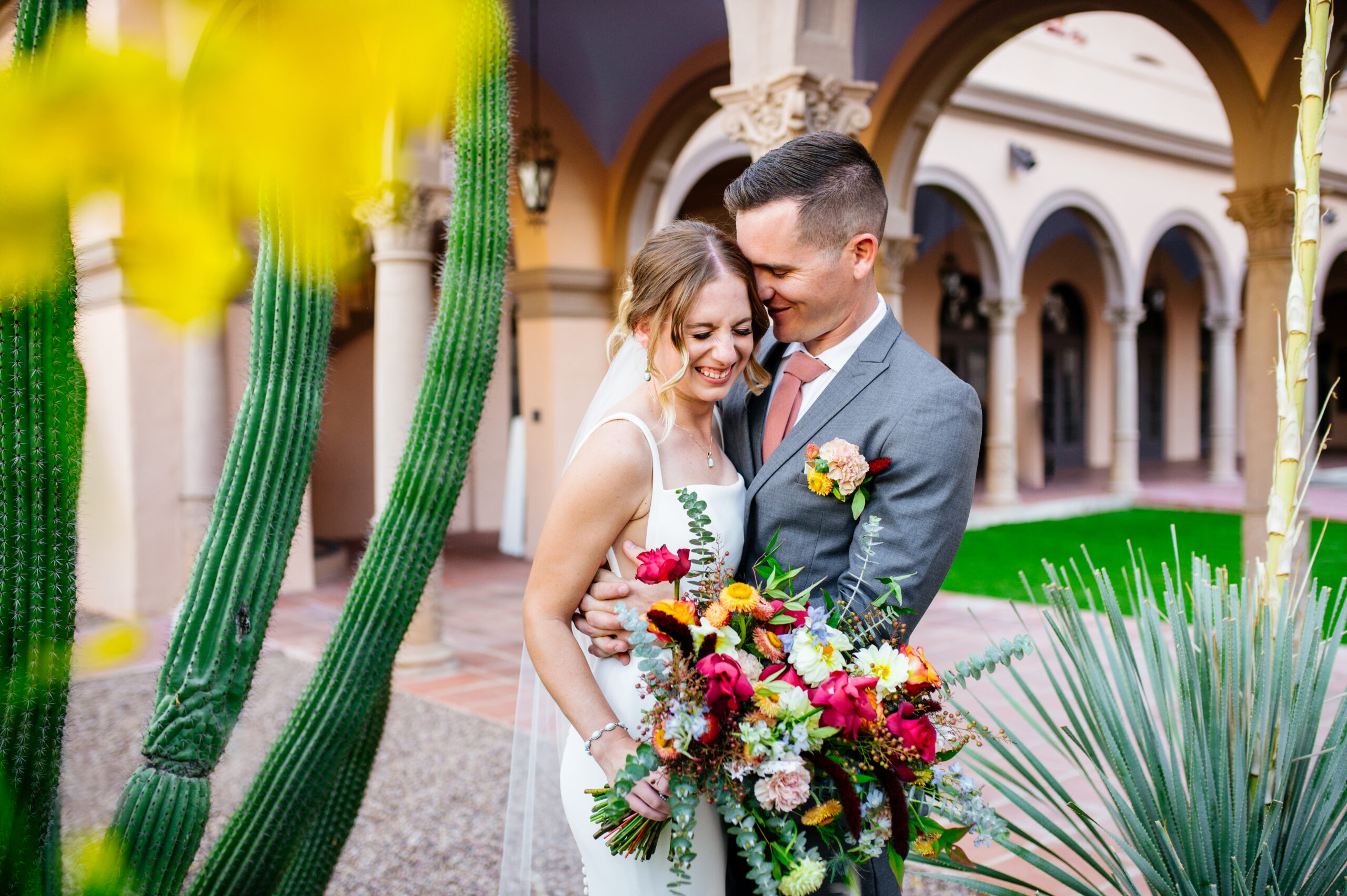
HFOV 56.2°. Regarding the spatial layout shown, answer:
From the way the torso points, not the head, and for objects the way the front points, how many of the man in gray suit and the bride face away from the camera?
0

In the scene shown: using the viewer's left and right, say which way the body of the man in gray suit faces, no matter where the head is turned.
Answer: facing the viewer and to the left of the viewer

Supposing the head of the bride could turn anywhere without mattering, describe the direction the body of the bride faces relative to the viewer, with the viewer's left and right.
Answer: facing the viewer and to the right of the viewer

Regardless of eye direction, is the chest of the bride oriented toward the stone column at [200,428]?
no

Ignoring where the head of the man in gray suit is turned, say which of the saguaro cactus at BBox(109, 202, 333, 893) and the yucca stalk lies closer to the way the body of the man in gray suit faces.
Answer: the saguaro cactus

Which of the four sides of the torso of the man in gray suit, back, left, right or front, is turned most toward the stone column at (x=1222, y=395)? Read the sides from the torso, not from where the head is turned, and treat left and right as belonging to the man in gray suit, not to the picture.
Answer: back

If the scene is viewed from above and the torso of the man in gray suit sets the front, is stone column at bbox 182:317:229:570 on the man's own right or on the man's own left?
on the man's own right

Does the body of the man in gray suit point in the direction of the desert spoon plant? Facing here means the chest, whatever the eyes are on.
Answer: no

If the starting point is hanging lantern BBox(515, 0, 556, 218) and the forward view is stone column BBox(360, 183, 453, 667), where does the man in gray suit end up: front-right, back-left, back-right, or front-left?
front-left

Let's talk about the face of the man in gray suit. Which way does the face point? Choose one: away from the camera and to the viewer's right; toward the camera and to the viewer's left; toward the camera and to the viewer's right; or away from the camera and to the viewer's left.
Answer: toward the camera and to the viewer's left

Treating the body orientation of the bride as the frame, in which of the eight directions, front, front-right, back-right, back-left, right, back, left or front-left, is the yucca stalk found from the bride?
front-left

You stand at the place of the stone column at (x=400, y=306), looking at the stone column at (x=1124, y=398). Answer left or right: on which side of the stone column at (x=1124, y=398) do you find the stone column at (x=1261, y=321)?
right
